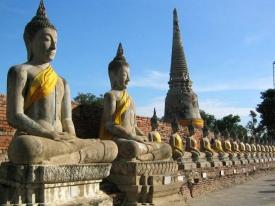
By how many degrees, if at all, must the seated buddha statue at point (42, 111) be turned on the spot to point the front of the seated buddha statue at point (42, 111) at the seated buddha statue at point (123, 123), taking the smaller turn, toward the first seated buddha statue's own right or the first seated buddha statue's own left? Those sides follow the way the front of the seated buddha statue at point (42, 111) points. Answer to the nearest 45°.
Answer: approximately 90° to the first seated buddha statue's own left

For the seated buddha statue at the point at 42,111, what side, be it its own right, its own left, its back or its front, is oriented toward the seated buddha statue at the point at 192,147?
left

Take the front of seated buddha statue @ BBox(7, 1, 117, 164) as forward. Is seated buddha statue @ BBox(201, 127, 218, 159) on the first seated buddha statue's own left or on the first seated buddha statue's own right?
on the first seated buddha statue's own left

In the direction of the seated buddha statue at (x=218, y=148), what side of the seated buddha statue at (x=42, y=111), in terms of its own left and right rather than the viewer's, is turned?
left

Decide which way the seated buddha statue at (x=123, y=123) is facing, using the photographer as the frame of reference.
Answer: facing the viewer and to the right of the viewer

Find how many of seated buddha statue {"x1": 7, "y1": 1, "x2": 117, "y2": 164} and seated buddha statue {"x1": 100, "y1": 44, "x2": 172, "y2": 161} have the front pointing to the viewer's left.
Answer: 0

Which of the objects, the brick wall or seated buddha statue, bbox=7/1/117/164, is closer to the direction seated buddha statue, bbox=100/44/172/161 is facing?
the seated buddha statue

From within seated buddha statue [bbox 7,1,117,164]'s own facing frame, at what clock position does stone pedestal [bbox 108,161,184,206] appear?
The stone pedestal is roughly at 9 o'clock from the seated buddha statue.
